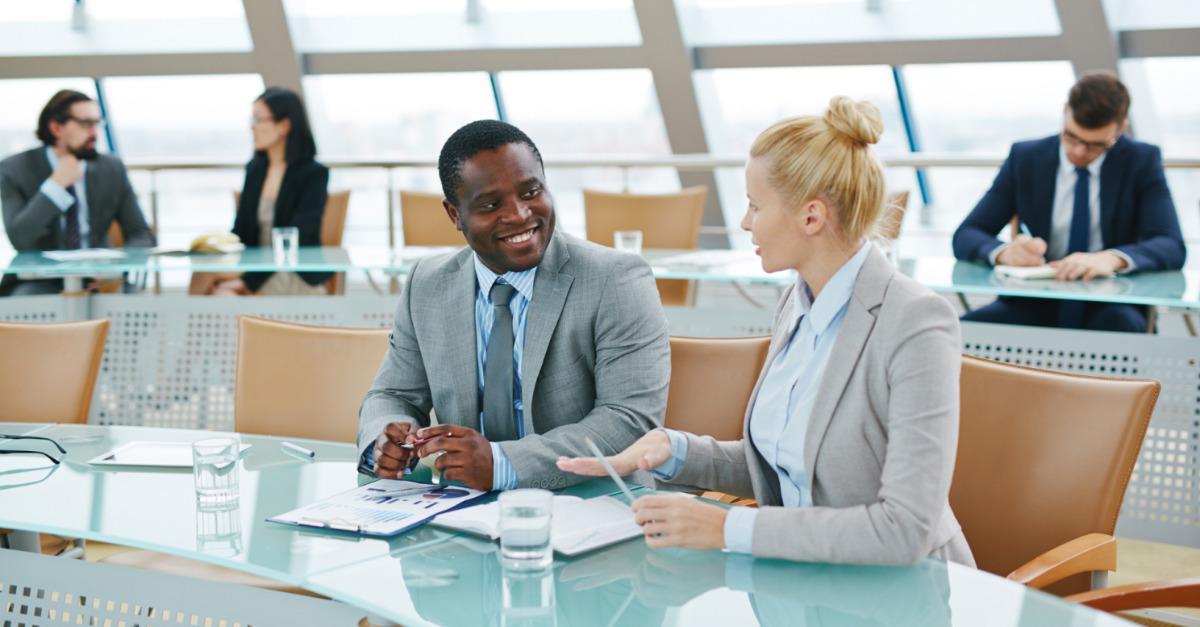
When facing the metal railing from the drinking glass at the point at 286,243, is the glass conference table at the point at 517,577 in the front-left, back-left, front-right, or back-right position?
back-right

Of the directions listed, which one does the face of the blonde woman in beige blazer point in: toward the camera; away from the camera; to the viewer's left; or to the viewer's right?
to the viewer's left

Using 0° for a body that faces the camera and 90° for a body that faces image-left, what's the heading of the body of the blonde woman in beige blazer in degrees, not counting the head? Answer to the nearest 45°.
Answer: approximately 45°

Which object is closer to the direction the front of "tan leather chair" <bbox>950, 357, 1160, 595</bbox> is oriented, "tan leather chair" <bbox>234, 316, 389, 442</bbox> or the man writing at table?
the tan leather chair

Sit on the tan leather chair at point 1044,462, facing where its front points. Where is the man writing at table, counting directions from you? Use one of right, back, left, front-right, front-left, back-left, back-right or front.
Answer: back-right

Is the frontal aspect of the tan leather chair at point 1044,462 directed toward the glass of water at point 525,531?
yes

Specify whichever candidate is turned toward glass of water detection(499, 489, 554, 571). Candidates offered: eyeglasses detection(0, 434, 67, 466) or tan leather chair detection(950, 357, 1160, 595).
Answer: the tan leather chair

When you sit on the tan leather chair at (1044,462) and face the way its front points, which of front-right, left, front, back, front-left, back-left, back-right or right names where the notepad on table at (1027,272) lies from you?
back-right

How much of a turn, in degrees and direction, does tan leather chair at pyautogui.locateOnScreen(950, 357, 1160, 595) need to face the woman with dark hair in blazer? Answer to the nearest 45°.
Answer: approximately 90° to its right
